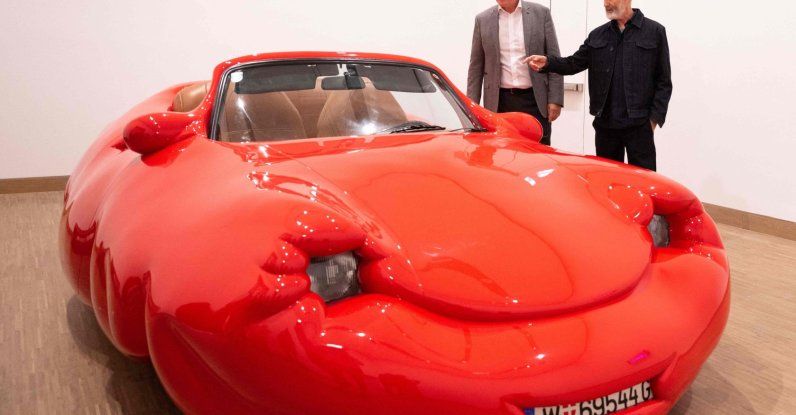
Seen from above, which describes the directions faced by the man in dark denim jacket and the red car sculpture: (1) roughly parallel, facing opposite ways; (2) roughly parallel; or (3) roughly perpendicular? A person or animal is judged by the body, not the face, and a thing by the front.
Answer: roughly perpendicular

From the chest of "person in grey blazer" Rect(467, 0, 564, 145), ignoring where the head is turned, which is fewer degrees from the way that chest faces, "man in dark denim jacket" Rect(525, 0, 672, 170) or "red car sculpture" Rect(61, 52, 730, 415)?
the red car sculpture

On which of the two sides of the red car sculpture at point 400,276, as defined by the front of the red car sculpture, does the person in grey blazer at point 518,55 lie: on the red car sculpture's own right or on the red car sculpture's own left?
on the red car sculpture's own left

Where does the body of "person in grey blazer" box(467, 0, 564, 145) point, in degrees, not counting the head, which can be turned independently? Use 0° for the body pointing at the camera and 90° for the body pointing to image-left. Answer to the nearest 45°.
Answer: approximately 0°

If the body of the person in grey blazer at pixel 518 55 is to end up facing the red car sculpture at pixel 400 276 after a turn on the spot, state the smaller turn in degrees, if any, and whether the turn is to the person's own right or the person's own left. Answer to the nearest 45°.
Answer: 0° — they already face it

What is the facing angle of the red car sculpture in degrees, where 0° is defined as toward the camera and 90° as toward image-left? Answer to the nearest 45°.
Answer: approximately 315°
